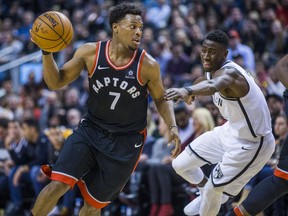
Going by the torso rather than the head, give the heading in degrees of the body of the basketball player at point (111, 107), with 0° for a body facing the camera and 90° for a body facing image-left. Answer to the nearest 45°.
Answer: approximately 0°

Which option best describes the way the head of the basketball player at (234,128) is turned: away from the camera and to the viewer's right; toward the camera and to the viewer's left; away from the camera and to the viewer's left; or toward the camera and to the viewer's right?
toward the camera and to the viewer's left

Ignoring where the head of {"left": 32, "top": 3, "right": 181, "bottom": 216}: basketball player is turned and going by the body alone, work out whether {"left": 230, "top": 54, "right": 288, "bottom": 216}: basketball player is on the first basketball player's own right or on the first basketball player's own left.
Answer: on the first basketball player's own left

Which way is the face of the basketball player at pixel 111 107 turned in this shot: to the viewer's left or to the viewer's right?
to the viewer's right

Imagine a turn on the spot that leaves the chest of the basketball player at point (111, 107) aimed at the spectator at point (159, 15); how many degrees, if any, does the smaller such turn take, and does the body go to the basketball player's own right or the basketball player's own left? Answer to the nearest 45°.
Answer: approximately 180°
